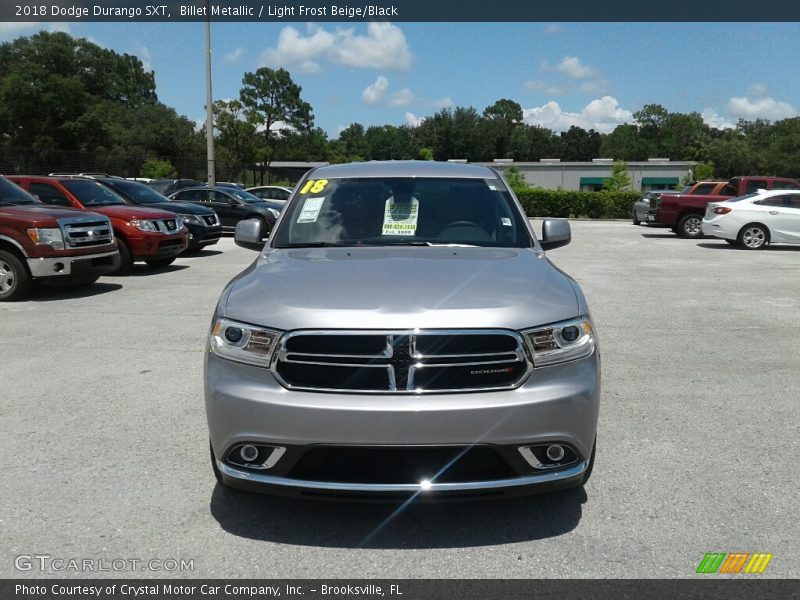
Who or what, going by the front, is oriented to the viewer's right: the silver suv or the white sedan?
the white sedan

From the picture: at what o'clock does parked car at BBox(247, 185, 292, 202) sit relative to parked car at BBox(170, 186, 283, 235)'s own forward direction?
parked car at BBox(247, 185, 292, 202) is roughly at 8 o'clock from parked car at BBox(170, 186, 283, 235).

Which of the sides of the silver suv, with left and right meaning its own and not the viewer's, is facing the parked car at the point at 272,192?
back

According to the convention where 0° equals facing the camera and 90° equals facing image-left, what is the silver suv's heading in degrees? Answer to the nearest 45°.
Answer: approximately 0°

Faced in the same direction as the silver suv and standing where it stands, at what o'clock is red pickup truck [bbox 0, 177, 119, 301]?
The red pickup truck is roughly at 5 o'clock from the silver suv.

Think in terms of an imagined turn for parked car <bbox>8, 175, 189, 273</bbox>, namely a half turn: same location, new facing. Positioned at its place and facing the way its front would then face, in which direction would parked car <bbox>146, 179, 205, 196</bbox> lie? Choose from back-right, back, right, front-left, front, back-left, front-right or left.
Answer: front-right

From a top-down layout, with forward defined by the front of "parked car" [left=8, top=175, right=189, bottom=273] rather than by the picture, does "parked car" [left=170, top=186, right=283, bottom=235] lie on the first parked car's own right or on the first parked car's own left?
on the first parked car's own left

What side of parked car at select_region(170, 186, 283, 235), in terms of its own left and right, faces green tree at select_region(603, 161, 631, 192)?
left

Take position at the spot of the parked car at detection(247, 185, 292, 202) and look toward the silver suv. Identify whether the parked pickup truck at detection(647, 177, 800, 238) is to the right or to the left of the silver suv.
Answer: left

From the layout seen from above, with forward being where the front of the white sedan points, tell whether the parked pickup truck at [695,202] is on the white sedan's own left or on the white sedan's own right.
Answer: on the white sedan's own left

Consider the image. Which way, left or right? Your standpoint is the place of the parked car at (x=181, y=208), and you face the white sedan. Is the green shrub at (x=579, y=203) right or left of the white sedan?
left
